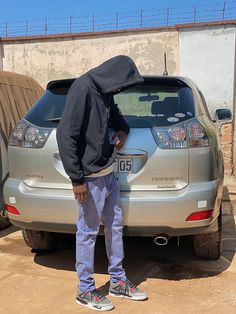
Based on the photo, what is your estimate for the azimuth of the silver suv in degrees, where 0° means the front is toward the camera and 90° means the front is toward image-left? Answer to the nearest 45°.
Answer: approximately 180°

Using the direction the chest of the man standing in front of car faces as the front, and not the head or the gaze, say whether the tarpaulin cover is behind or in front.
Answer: behind

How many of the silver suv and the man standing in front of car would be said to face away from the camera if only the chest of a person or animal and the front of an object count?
1

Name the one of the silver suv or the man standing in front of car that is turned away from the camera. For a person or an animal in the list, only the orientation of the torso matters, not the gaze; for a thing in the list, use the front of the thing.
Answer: the silver suv

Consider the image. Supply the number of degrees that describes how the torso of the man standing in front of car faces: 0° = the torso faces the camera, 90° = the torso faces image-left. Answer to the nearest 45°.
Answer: approximately 315°

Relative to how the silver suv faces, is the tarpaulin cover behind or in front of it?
in front
